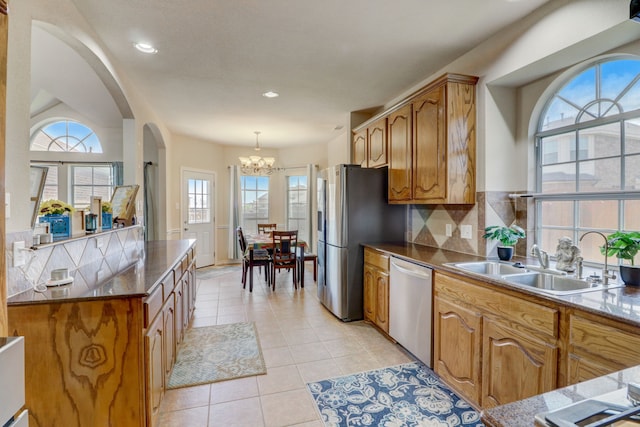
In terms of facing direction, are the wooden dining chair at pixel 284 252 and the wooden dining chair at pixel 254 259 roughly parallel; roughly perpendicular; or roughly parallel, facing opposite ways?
roughly perpendicular

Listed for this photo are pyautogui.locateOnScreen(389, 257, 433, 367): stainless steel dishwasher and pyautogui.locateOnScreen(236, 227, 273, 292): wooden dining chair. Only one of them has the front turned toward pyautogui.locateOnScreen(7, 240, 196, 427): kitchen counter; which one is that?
the stainless steel dishwasher

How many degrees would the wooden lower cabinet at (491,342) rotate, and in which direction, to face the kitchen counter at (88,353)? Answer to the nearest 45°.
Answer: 0° — it already faces it

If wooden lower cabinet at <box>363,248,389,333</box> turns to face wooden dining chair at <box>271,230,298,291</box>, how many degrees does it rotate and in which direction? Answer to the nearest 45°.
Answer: approximately 90° to its right

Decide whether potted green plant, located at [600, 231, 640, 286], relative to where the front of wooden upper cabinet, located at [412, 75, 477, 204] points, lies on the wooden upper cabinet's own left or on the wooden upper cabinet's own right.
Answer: on the wooden upper cabinet's own left

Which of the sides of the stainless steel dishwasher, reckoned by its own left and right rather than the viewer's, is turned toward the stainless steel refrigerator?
right

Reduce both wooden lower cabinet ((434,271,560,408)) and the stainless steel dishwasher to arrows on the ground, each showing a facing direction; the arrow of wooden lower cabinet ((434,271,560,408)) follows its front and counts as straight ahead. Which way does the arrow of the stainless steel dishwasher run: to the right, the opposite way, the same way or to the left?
the same way

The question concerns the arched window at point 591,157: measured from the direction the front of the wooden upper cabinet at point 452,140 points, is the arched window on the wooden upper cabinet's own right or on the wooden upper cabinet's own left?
on the wooden upper cabinet's own left

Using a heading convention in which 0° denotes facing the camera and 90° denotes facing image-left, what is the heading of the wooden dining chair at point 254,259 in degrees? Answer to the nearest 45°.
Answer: approximately 270°

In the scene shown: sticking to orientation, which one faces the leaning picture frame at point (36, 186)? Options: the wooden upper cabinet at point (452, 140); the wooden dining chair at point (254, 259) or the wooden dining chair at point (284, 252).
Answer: the wooden upper cabinet

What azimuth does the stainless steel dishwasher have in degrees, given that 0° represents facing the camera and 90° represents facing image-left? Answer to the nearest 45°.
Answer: approximately 45°

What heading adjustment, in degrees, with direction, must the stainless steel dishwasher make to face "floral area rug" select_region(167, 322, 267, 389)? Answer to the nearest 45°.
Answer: approximately 45° to its right

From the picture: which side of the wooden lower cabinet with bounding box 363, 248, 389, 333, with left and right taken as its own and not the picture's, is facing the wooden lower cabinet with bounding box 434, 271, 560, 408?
left

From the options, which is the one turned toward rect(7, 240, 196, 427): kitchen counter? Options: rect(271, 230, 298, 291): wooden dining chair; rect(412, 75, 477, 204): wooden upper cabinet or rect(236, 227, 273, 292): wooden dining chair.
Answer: the wooden upper cabinet

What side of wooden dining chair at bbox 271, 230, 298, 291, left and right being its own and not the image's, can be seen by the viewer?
back

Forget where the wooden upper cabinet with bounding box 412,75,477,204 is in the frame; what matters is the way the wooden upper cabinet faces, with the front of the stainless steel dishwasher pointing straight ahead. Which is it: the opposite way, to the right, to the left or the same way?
the same way
